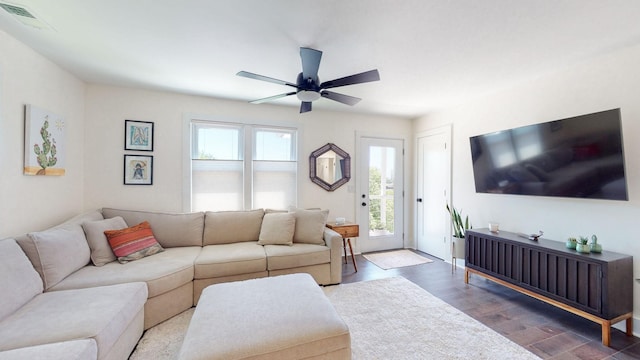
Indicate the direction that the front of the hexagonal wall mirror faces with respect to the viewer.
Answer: facing the viewer

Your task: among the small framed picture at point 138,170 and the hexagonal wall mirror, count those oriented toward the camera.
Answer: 2

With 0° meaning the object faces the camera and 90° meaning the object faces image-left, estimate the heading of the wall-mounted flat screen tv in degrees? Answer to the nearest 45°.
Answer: approximately 45°

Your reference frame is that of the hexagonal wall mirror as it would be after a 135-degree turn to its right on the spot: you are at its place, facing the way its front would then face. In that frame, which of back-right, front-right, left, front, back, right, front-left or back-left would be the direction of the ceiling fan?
back-left

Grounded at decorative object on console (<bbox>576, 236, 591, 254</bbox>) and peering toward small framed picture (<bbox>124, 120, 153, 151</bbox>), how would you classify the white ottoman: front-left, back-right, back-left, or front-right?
front-left

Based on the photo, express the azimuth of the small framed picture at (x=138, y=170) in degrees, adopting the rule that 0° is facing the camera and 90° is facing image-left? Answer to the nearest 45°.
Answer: approximately 0°

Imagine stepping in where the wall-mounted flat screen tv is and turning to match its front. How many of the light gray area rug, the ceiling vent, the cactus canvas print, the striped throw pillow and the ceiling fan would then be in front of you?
5

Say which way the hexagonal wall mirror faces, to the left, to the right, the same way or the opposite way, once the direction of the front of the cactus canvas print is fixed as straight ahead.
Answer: to the right

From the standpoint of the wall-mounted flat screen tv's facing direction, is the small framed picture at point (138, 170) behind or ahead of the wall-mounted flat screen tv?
ahead

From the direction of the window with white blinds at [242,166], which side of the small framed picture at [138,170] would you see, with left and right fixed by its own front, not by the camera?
left

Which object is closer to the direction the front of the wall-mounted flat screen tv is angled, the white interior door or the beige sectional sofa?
the beige sectional sofa

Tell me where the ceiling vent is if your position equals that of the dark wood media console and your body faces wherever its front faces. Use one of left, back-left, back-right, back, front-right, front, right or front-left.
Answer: front

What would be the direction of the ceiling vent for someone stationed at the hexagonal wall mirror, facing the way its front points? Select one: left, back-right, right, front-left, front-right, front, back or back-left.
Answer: front-right

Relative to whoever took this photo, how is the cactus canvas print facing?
facing the viewer and to the right of the viewer

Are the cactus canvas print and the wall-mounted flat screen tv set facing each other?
yes
